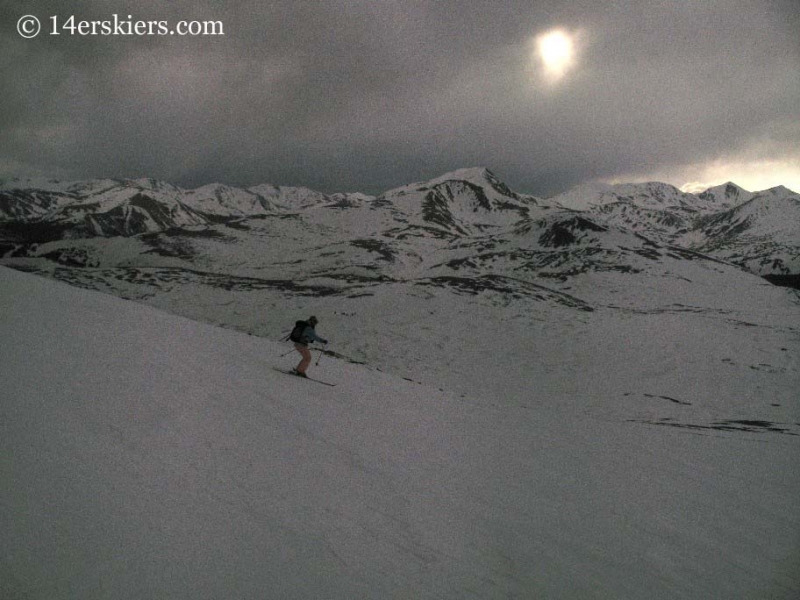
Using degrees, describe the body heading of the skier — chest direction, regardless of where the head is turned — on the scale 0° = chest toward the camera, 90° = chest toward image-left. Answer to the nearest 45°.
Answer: approximately 270°
